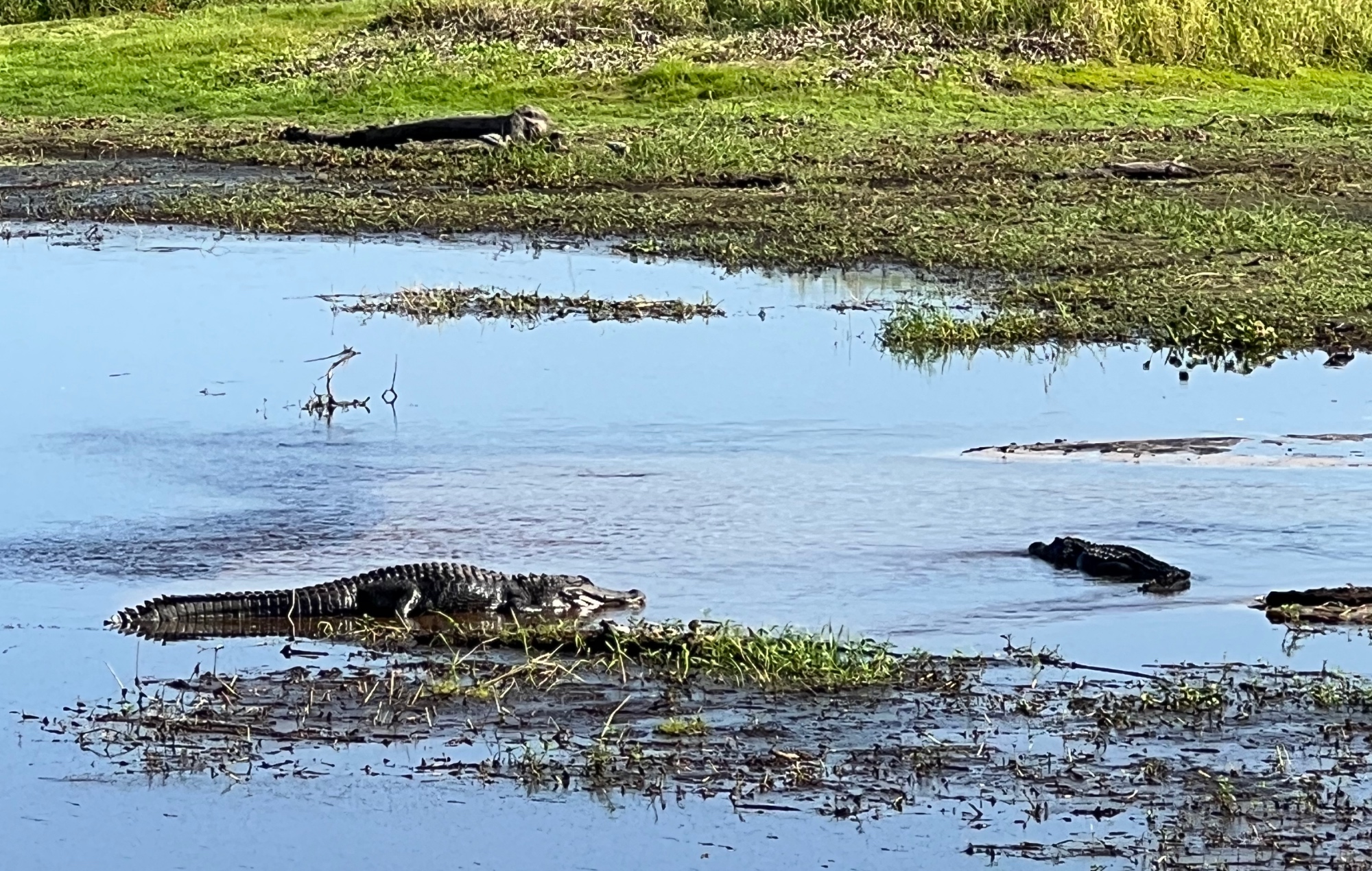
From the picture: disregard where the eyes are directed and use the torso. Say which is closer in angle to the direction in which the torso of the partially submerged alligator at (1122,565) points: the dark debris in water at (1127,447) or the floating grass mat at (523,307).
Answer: the floating grass mat

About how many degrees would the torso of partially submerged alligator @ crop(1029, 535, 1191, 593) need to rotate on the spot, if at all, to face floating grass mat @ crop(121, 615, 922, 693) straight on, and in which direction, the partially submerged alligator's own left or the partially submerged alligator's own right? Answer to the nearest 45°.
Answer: approximately 90° to the partially submerged alligator's own left

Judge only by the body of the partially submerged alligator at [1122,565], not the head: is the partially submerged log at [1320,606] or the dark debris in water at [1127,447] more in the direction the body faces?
the dark debris in water

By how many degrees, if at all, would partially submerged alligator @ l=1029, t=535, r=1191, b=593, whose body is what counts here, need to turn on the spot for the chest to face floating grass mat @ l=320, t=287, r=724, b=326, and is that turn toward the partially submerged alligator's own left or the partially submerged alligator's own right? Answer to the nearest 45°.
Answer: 0° — it already faces it

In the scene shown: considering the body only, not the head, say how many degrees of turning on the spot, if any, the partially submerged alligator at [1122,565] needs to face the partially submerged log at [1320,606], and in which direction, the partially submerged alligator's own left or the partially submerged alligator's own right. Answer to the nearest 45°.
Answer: approximately 180°

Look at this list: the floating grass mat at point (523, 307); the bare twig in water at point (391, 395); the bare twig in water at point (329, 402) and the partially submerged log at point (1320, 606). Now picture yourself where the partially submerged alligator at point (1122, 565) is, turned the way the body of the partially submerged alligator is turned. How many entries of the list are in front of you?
3

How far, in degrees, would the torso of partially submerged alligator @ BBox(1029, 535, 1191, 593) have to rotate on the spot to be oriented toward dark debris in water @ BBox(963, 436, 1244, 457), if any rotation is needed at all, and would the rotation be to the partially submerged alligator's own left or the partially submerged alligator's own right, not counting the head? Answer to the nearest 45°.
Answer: approximately 45° to the partially submerged alligator's own right

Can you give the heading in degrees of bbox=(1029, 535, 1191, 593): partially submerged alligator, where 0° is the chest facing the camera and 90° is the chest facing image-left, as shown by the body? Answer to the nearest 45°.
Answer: approximately 135°

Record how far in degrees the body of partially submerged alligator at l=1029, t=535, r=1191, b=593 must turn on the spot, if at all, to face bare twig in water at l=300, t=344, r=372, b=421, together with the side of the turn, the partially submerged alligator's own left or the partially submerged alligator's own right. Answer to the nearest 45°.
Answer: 0° — it already faces it

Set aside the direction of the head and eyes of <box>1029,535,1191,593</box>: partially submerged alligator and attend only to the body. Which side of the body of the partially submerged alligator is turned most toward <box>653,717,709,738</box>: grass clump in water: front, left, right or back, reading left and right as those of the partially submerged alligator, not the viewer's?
left
